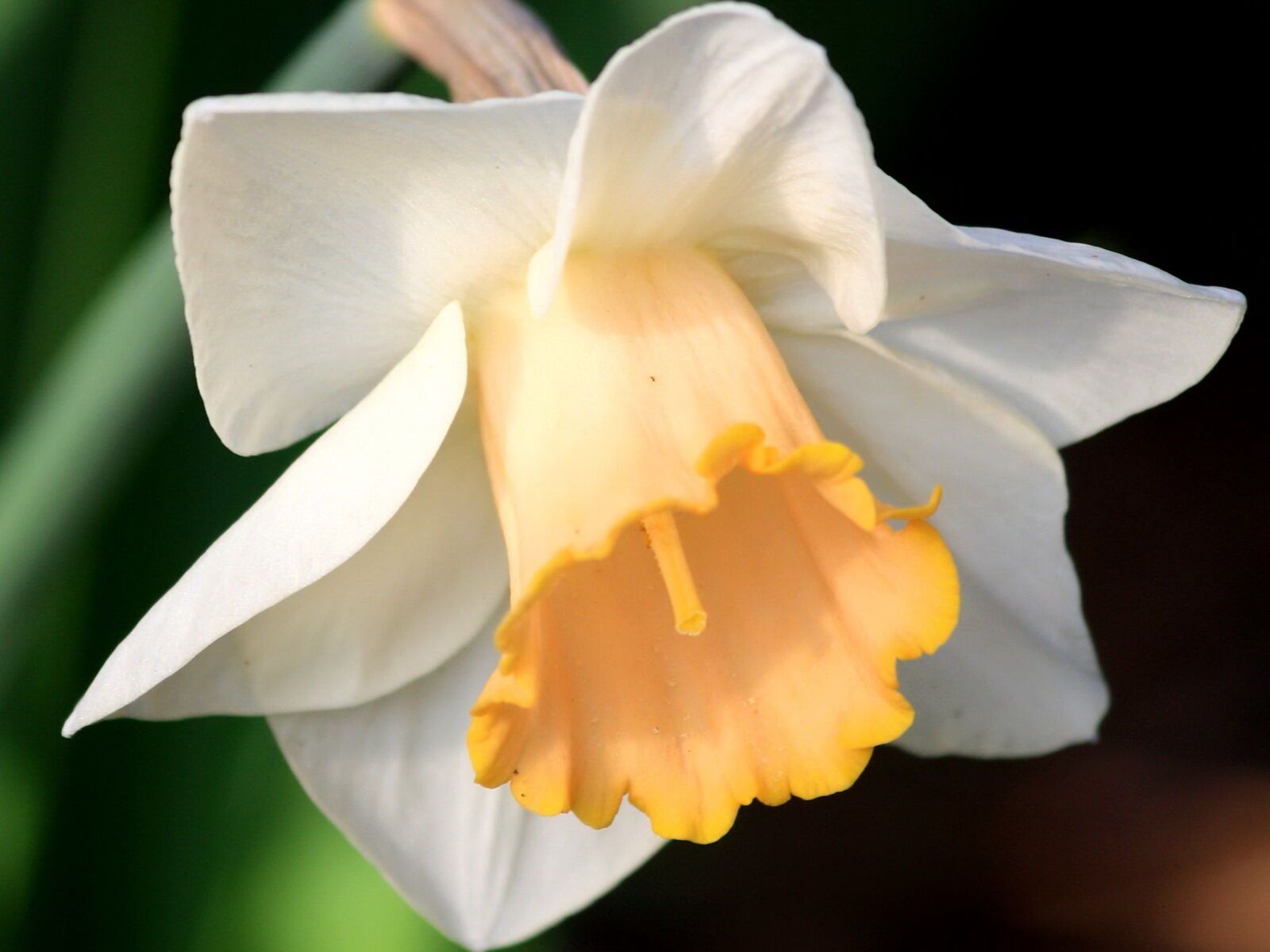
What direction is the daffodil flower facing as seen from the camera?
toward the camera
